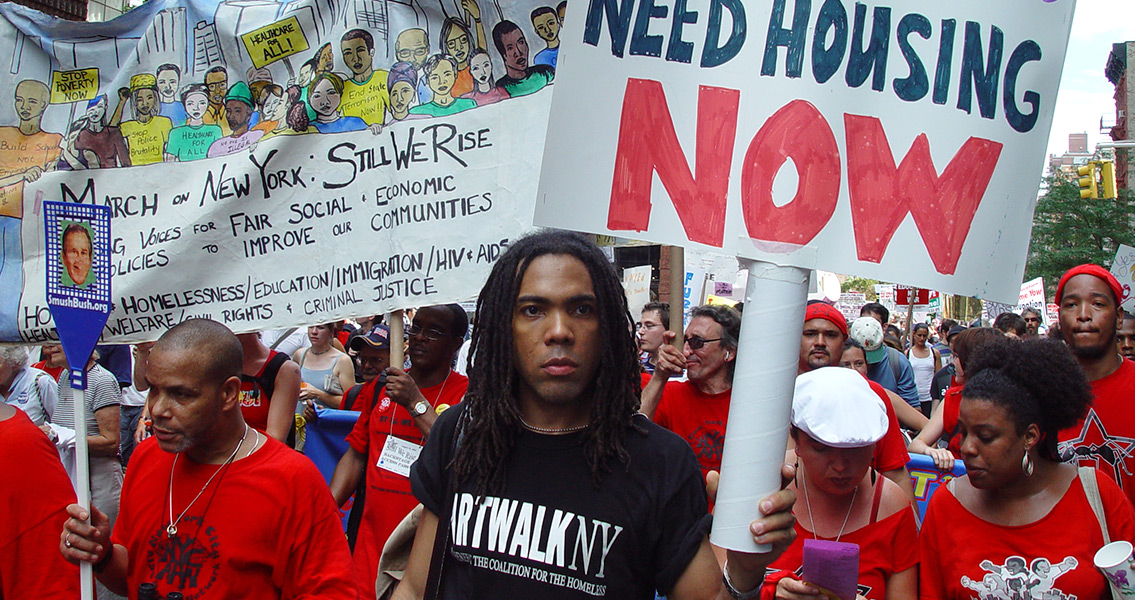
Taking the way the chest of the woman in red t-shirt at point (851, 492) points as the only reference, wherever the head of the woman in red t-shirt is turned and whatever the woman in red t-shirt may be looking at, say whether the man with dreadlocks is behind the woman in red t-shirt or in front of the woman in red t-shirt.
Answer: in front

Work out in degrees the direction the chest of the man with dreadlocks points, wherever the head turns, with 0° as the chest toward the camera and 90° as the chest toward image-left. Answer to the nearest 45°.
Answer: approximately 0°

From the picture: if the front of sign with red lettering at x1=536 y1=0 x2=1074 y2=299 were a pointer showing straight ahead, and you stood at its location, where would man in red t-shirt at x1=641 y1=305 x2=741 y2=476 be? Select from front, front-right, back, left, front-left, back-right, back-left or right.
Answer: back

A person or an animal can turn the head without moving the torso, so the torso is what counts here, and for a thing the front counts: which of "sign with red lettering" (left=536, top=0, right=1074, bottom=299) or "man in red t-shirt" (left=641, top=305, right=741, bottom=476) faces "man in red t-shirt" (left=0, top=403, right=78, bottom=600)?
"man in red t-shirt" (left=641, top=305, right=741, bottom=476)

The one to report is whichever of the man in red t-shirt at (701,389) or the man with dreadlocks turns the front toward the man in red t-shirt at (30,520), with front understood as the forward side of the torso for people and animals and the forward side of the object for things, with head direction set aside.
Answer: the man in red t-shirt at (701,389)

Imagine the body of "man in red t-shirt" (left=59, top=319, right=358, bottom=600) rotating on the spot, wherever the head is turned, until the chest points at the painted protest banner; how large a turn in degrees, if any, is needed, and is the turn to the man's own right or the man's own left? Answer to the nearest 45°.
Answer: approximately 135° to the man's own right

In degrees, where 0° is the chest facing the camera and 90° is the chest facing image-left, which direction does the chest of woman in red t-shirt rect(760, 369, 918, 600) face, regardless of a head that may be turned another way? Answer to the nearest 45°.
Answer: approximately 0°

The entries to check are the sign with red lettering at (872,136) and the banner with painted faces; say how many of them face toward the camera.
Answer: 2
